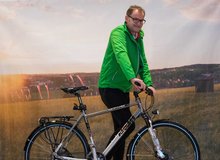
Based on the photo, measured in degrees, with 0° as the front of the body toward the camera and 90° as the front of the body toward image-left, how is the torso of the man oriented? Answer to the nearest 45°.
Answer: approximately 315°

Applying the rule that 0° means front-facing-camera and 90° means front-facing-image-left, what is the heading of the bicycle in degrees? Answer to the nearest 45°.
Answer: approximately 270°
